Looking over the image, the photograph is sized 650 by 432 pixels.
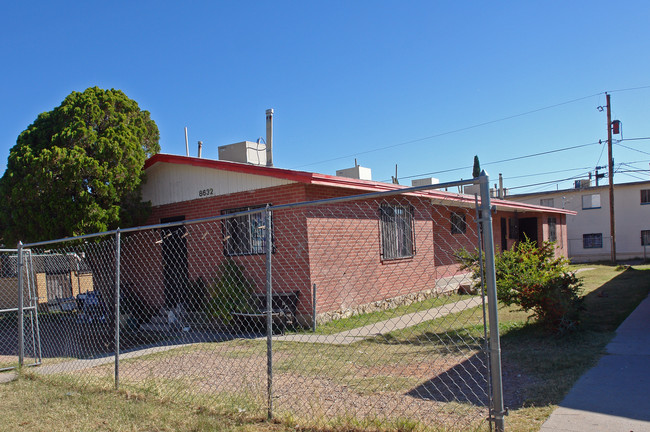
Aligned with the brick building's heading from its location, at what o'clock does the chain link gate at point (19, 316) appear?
The chain link gate is roughly at 1 o'clock from the brick building.

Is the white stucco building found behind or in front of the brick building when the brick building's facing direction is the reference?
behind

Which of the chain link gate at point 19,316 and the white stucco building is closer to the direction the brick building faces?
the chain link gate

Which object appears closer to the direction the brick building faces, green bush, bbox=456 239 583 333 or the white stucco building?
the green bush

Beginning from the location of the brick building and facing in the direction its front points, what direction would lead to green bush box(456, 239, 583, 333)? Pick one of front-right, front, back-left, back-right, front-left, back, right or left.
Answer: left
